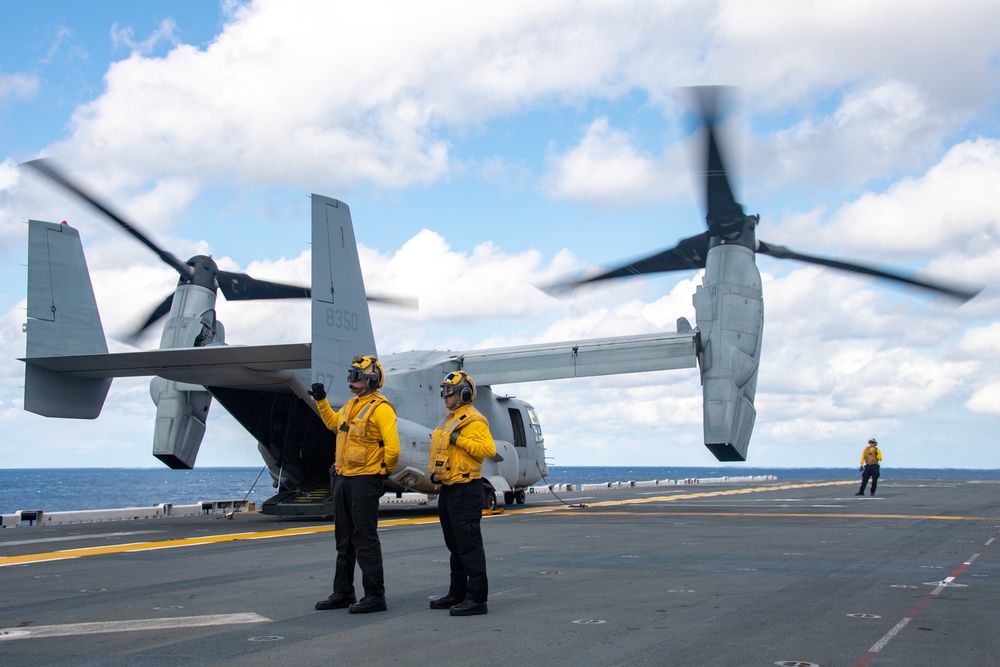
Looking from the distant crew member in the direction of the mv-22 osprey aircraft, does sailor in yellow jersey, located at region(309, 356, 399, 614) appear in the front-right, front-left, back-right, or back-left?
front-left

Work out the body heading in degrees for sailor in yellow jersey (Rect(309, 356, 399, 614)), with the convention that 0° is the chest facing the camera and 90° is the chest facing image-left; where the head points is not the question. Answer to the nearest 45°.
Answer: approximately 45°

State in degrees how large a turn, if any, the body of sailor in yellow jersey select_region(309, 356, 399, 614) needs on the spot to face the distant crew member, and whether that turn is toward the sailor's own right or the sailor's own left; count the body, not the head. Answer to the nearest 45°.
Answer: approximately 180°

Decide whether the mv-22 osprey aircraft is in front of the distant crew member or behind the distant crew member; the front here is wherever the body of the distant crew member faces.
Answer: in front

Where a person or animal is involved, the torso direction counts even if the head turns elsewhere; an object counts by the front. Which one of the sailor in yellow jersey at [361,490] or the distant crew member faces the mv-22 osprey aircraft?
the distant crew member

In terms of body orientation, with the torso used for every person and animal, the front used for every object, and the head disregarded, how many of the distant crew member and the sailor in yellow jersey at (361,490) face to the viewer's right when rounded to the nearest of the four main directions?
0

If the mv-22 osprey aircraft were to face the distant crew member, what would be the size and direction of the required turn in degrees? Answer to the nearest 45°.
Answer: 0° — it already faces them

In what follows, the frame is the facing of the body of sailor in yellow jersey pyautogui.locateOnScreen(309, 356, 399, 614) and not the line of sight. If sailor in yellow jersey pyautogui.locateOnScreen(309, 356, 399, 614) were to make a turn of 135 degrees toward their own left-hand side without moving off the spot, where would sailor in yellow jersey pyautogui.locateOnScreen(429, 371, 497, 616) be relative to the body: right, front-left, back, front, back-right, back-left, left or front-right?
front

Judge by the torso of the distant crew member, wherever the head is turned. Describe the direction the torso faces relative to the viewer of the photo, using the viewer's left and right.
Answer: facing the viewer and to the left of the viewer
